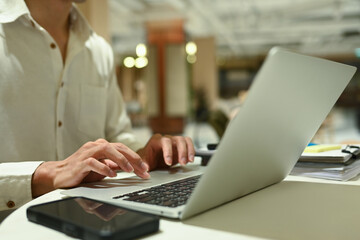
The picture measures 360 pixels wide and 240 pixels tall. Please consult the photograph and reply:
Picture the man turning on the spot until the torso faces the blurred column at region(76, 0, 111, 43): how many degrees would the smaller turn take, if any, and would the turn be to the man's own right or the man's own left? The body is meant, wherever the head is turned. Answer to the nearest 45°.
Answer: approximately 135° to the man's own left

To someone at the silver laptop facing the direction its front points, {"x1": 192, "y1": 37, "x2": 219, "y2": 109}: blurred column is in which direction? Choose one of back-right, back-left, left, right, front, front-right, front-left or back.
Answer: front-right

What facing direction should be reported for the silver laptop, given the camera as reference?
facing away from the viewer and to the left of the viewer

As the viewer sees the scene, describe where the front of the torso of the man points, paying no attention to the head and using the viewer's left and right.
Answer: facing the viewer and to the right of the viewer

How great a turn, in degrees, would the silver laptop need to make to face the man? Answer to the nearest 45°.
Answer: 0° — it already faces them

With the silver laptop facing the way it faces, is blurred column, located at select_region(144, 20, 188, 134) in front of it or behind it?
in front

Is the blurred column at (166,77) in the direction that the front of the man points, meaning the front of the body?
no

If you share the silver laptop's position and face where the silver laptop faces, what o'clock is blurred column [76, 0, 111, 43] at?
The blurred column is roughly at 1 o'clock from the silver laptop.

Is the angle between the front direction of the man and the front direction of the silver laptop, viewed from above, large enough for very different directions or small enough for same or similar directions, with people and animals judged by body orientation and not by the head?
very different directions
